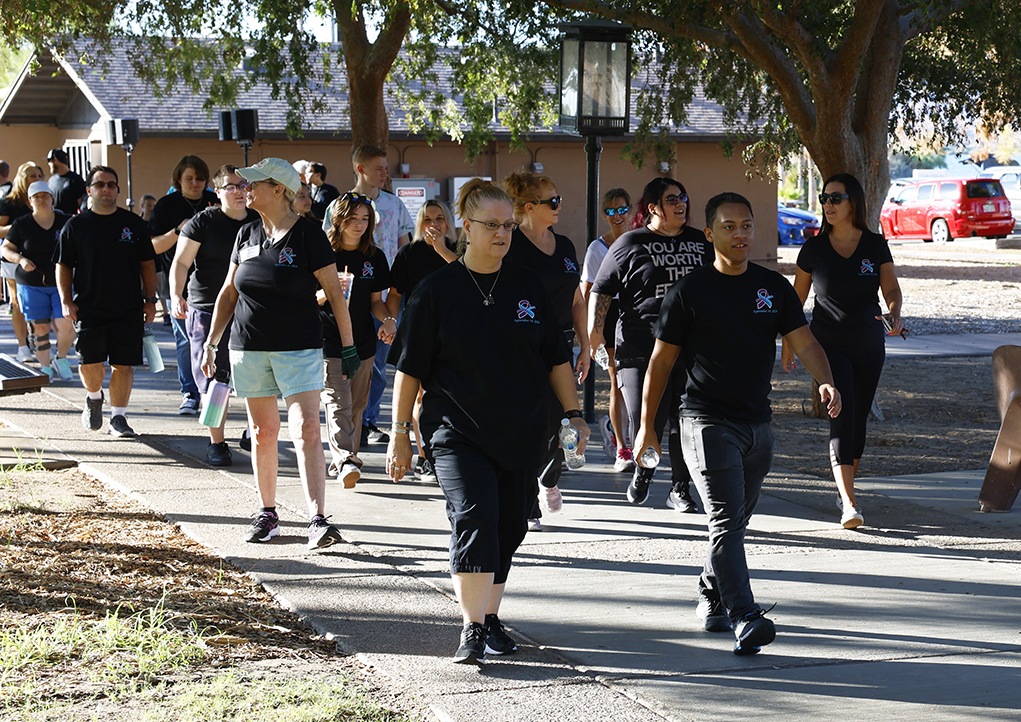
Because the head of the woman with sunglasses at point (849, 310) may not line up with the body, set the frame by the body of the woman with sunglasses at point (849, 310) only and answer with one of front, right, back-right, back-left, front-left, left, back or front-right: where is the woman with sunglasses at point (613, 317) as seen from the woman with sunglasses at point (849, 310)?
back-right

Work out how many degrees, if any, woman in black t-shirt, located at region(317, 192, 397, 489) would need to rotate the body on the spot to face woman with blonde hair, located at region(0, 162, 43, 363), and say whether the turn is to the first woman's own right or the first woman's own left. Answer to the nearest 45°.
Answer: approximately 135° to the first woman's own right

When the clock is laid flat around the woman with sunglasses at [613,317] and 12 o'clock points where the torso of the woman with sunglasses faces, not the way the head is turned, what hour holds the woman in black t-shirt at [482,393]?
The woman in black t-shirt is roughly at 12 o'clock from the woman with sunglasses.

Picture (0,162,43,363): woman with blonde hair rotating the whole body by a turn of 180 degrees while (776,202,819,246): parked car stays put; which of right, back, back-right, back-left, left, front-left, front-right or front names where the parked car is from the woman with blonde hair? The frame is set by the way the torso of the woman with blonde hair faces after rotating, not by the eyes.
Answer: right

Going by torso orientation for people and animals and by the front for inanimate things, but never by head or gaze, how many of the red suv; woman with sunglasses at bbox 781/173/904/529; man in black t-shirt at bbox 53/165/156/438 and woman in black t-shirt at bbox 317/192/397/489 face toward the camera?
3

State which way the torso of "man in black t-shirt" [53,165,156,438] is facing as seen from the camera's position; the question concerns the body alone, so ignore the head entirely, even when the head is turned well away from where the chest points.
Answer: toward the camera

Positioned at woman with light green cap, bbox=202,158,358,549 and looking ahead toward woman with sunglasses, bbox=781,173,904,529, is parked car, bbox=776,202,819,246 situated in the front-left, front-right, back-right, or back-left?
front-left

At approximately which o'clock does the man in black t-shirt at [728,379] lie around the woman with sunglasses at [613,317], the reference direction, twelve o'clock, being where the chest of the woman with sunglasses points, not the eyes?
The man in black t-shirt is roughly at 12 o'clock from the woman with sunglasses.

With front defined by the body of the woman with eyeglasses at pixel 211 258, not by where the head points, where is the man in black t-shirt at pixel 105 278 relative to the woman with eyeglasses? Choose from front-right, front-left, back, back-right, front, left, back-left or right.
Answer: back

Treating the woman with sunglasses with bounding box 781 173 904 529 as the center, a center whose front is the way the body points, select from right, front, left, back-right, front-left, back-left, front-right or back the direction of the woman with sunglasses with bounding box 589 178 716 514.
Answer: right

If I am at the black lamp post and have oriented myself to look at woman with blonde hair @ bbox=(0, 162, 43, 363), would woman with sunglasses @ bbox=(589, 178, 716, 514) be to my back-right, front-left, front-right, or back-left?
back-left
